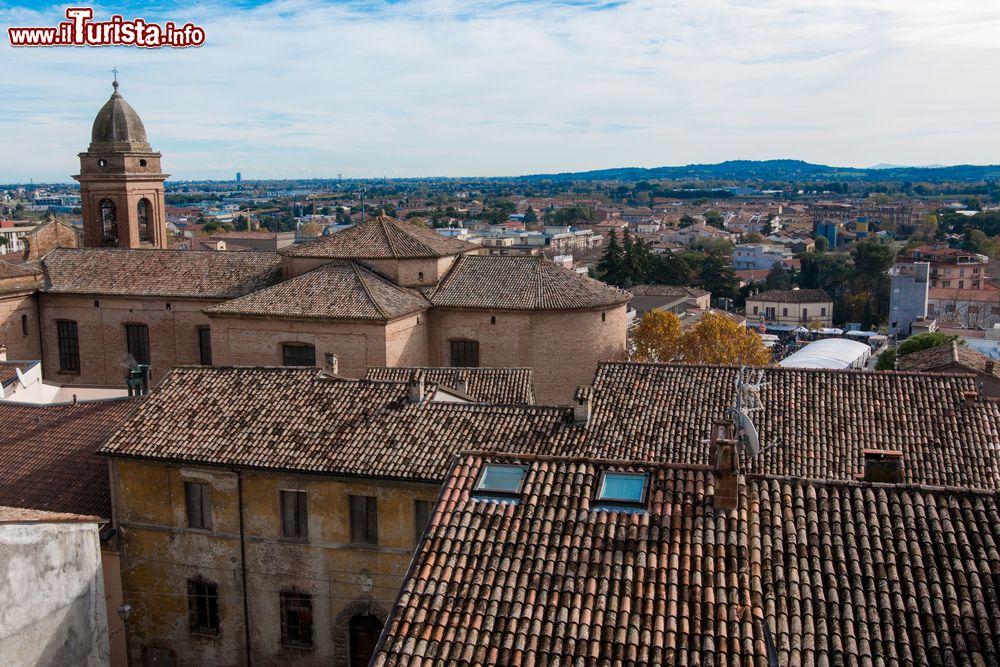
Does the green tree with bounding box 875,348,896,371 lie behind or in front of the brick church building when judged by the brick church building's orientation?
behind

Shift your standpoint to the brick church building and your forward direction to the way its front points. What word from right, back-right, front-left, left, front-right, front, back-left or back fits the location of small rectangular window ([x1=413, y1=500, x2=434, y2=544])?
left

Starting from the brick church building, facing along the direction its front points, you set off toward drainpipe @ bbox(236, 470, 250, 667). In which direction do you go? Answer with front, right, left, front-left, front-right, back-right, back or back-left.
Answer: left

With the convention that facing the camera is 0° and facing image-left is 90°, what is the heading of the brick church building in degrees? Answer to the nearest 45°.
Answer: approximately 90°

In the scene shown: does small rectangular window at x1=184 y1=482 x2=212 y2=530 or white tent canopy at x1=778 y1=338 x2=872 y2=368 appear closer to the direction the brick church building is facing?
the small rectangular window

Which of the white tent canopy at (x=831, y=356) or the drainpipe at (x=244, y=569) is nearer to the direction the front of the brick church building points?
the drainpipe

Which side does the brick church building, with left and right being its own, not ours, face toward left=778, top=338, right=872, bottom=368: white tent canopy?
back

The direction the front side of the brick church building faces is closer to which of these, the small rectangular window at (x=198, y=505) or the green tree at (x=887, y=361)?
the small rectangular window

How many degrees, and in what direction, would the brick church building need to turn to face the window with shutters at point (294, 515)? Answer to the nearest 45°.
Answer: approximately 90° to its left

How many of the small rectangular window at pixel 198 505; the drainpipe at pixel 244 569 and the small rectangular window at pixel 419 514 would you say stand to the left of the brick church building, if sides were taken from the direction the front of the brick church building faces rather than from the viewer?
3

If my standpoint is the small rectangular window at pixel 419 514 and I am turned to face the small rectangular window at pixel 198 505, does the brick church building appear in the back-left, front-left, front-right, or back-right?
front-right

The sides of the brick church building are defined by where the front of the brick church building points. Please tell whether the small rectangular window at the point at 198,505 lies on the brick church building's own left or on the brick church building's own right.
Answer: on the brick church building's own left
